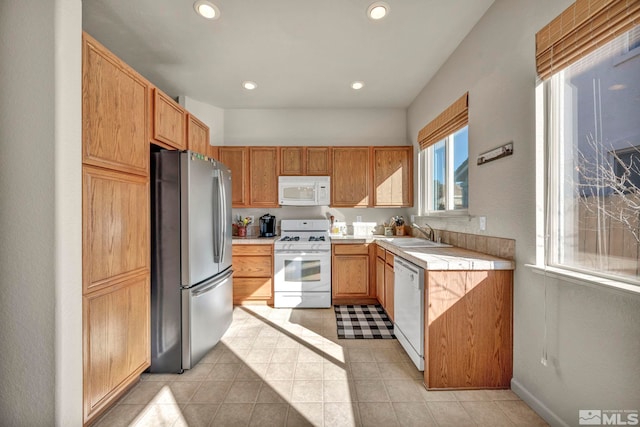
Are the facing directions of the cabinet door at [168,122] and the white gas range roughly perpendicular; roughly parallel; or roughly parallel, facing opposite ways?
roughly perpendicular

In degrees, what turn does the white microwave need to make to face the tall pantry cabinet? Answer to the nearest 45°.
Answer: approximately 45° to its right

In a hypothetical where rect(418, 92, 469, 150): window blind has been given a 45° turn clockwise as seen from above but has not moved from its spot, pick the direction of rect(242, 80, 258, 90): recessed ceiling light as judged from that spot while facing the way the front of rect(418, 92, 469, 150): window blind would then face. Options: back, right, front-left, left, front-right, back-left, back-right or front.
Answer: front

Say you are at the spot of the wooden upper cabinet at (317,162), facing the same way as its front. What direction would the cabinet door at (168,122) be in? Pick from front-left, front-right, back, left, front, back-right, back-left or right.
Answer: front-right

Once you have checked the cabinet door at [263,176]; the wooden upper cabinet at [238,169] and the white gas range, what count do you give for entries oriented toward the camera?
3

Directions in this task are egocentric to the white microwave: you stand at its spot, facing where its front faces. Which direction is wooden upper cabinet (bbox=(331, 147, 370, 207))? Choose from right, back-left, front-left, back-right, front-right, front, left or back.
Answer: left

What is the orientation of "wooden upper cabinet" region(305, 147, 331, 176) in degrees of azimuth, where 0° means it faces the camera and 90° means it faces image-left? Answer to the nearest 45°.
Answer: approximately 0°

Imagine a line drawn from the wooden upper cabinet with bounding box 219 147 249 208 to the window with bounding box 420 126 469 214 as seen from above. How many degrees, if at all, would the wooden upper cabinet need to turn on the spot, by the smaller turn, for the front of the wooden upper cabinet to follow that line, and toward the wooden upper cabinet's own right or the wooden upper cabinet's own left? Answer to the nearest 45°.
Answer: approximately 45° to the wooden upper cabinet's own left

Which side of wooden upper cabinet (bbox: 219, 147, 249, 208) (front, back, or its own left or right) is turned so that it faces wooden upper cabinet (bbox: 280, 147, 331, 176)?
left

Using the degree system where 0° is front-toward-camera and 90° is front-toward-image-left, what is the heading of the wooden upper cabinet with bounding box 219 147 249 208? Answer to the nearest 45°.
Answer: approximately 0°
